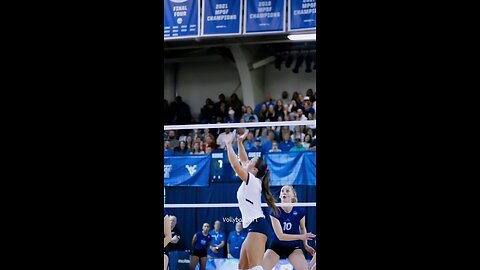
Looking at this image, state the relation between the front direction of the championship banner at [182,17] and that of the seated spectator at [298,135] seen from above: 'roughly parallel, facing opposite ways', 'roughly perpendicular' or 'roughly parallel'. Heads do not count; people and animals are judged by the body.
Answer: roughly parallel

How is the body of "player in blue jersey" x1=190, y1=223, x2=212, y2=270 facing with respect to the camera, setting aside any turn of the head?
toward the camera

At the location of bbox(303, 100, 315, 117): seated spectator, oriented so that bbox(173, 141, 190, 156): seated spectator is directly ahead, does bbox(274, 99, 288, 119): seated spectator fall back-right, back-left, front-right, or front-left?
front-right

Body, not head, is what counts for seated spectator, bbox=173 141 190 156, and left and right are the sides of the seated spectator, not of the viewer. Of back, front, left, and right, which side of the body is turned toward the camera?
front

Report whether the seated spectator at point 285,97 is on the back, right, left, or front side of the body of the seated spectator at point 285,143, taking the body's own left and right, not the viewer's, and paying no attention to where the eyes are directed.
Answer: back

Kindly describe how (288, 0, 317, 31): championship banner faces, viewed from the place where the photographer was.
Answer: facing the viewer

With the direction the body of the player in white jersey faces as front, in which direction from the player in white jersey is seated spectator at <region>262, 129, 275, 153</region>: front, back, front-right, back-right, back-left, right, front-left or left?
right

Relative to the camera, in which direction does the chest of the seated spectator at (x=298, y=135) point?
toward the camera

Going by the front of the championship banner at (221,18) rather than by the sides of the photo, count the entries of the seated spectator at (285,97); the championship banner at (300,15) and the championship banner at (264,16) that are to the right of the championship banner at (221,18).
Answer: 0
